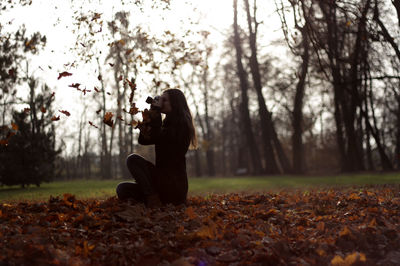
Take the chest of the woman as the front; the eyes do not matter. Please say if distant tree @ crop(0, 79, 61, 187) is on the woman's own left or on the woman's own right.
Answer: on the woman's own right

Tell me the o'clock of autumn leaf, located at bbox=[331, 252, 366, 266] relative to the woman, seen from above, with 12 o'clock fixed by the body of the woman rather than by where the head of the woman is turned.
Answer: The autumn leaf is roughly at 8 o'clock from the woman.

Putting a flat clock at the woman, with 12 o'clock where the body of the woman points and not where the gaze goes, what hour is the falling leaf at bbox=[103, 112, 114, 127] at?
The falling leaf is roughly at 11 o'clock from the woman.

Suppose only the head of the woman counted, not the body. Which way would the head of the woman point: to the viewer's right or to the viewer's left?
to the viewer's left

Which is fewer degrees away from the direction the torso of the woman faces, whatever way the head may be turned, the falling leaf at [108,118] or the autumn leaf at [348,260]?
the falling leaf

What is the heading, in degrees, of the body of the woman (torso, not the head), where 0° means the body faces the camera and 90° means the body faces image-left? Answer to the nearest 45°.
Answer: approximately 90°

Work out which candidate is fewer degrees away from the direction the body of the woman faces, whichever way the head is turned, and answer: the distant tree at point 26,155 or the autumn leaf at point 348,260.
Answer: the distant tree
